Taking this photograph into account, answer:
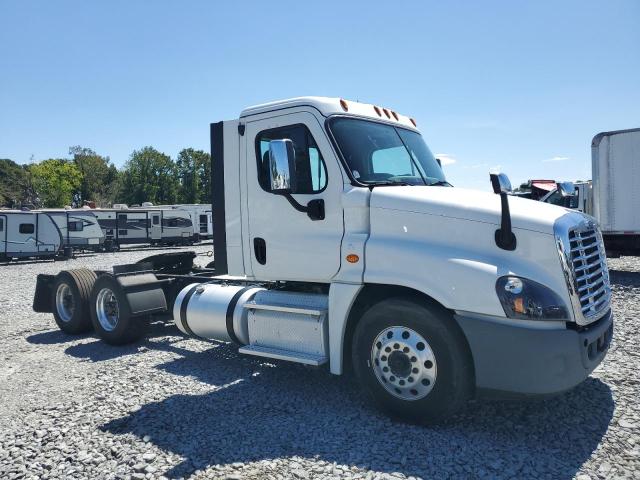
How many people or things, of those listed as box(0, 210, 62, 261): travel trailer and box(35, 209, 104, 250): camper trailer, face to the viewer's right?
2

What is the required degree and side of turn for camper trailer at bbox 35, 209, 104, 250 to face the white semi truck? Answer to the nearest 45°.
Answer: approximately 90° to its right

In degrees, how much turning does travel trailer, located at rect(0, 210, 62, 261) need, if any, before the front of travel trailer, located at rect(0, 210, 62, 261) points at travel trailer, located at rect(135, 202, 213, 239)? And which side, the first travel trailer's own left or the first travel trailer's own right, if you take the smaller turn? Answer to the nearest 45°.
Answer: approximately 45° to the first travel trailer's own left

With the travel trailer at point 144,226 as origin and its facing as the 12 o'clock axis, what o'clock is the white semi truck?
The white semi truck is roughly at 3 o'clock from the travel trailer.

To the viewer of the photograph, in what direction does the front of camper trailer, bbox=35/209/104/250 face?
facing to the right of the viewer

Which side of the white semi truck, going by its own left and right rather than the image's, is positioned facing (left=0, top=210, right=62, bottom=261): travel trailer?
back

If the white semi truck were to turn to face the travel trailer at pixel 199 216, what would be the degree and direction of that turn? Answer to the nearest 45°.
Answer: approximately 135° to its left

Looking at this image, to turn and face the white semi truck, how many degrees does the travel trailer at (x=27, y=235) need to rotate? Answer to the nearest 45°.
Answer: approximately 90° to its right

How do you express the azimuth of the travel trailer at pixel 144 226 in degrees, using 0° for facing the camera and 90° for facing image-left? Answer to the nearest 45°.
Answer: approximately 270°

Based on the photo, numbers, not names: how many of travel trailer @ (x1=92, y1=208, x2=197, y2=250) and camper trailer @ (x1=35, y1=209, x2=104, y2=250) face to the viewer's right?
2

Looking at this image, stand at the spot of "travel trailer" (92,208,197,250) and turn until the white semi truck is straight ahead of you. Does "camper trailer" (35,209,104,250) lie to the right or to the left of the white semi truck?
right

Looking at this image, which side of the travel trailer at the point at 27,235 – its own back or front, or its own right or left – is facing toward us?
right
